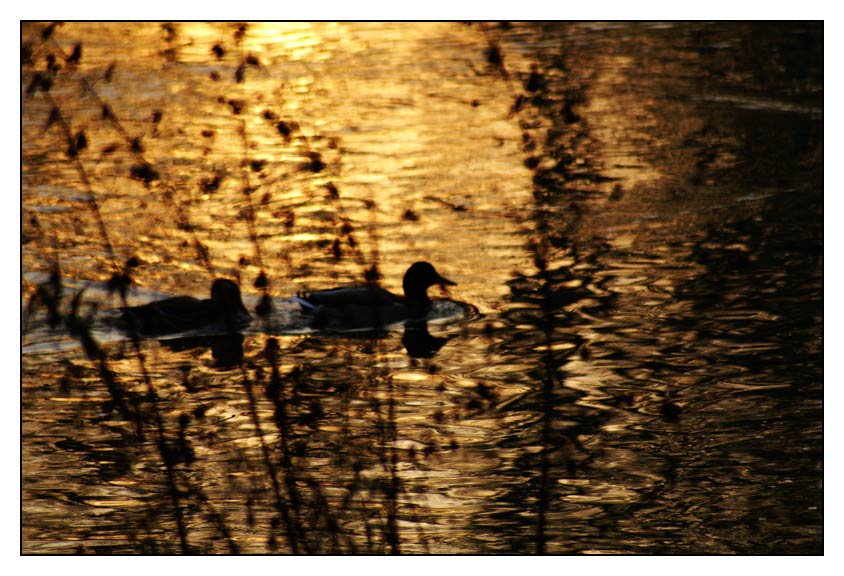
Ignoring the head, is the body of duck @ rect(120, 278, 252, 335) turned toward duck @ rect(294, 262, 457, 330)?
yes

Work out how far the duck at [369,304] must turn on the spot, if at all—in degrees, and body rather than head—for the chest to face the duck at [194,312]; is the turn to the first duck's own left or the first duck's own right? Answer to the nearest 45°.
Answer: approximately 180°

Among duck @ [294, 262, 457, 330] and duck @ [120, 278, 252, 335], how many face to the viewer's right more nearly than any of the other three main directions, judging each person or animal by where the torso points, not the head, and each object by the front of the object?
2

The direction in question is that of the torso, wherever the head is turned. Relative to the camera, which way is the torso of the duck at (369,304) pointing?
to the viewer's right

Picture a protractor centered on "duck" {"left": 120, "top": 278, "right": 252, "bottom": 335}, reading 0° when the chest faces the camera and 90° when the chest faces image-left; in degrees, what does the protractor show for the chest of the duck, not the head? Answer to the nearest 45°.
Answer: approximately 270°
